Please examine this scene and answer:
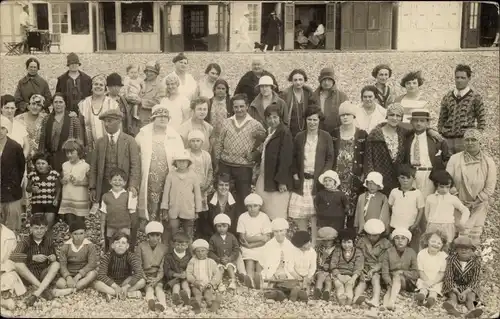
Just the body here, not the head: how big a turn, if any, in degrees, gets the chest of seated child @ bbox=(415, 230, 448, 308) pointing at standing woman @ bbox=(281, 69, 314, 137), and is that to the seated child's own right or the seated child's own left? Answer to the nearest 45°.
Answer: approximately 90° to the seated child's own right

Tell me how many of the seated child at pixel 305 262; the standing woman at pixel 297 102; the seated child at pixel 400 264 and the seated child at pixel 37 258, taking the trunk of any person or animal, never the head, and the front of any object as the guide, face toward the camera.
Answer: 4

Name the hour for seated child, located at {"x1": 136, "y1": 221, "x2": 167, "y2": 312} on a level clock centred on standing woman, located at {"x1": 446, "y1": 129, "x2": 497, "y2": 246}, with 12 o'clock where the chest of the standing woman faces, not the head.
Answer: The seated child is roughly at 2 o'clock from the standing woman.

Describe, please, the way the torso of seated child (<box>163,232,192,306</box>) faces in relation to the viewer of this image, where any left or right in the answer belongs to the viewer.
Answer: facing the viewer

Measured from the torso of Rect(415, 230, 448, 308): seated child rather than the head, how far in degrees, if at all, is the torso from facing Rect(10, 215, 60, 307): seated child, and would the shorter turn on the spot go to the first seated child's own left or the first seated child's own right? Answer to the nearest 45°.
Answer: approximately 90° to the first seated child's own right

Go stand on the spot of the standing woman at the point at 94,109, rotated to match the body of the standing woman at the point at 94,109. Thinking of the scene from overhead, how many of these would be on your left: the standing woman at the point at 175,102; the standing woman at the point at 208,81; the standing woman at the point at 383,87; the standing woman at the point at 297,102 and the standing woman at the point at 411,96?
5

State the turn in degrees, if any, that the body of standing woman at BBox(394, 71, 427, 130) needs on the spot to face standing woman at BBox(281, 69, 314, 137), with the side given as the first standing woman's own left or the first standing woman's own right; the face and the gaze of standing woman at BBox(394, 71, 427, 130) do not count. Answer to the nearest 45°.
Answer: approximately 90° to the first standing woman's own right

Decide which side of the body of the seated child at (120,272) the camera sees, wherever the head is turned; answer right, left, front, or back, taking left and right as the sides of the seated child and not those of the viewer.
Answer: front

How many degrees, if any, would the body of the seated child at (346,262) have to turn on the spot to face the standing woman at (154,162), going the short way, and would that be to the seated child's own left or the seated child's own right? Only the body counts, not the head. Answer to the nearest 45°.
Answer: approximately 90° to the seated child's own right

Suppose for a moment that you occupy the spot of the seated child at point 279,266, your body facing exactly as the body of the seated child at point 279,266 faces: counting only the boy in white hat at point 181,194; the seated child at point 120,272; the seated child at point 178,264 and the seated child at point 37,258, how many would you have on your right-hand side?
4

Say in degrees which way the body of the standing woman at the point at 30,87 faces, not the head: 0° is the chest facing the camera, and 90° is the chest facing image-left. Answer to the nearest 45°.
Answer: approximately 0°

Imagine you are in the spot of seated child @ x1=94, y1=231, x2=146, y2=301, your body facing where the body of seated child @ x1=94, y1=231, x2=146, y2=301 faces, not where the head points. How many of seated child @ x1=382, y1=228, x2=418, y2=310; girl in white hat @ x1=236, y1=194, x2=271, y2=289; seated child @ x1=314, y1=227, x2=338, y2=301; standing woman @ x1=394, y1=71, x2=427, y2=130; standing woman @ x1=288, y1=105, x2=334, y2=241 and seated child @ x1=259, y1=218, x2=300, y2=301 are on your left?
6

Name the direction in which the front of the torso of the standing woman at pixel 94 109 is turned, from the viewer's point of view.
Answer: toward the camera
